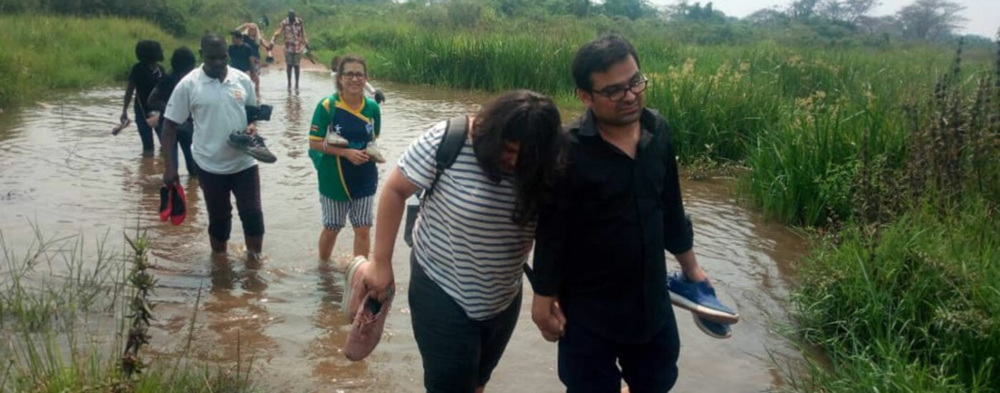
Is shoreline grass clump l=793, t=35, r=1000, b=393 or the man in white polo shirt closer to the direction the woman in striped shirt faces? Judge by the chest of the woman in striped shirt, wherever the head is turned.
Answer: the shoreline grass clump

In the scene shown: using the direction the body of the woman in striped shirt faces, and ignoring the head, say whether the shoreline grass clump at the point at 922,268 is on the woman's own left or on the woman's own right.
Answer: on the woman's own left

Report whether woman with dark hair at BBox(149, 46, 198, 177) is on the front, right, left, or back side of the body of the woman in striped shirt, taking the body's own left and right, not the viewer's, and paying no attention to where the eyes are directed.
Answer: back

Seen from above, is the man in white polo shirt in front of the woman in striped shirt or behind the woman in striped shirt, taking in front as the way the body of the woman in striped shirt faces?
behind

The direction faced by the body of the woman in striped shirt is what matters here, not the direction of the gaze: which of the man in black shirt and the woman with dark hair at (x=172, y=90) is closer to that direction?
the man in black shirt

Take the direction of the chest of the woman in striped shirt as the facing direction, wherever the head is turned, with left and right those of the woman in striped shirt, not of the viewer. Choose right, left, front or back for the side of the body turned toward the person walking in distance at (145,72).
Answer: back

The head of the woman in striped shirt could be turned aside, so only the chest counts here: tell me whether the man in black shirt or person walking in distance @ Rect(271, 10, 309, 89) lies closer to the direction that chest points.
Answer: the man in black shirt

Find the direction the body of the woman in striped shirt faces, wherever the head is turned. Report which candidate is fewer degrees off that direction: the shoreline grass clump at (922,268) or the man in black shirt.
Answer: the man in black shirt

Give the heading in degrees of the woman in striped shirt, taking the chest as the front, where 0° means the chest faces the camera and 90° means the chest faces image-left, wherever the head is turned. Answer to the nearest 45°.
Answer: approximately 315°

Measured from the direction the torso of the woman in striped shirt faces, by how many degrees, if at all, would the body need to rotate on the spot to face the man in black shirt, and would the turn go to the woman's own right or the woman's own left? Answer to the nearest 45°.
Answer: approximately 45° to the woman's own left

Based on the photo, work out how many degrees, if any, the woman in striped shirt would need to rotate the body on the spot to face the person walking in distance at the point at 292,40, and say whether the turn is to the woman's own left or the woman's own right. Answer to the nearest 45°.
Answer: approximately 135° to the woman's own left
